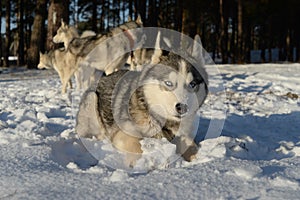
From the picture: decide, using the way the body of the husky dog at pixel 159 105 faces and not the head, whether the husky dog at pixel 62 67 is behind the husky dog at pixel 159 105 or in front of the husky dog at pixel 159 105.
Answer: behind

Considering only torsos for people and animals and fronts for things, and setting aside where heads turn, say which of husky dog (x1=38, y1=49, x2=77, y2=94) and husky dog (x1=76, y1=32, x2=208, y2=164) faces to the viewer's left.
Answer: husky dog (x1=38, y1=49, x2=77, y2=94)

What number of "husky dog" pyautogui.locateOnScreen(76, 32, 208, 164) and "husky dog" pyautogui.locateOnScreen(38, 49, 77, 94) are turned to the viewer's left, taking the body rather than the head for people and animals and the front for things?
1

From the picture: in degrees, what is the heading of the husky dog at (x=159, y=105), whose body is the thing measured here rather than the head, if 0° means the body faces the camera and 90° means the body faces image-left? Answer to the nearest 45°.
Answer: approximately 315°

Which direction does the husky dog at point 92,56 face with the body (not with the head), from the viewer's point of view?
to the viewer's left

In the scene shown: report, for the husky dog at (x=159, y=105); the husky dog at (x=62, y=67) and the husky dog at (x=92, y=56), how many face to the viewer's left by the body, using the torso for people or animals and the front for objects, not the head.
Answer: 2

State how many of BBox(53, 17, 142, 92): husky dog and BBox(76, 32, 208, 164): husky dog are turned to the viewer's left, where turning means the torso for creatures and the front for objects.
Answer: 1

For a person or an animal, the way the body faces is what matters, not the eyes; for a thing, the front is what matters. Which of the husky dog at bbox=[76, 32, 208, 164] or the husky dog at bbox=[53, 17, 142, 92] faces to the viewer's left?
the husky dog at bbox=[53, 17, 142, 92]

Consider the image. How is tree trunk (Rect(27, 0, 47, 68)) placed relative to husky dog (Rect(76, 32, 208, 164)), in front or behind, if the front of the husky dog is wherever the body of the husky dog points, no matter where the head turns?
behind

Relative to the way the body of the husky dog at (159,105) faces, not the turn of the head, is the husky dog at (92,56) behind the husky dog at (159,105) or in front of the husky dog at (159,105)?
behind

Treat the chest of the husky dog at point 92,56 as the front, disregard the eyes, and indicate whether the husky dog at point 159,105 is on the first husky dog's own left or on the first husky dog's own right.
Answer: on the first husky dog's own left

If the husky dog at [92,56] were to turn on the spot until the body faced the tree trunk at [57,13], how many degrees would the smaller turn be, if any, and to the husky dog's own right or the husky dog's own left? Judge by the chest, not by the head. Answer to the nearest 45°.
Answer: approximately 90° to the husky dog's own right

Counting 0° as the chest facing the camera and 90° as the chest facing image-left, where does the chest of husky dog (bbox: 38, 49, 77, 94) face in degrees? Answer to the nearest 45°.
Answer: approximately 90°
